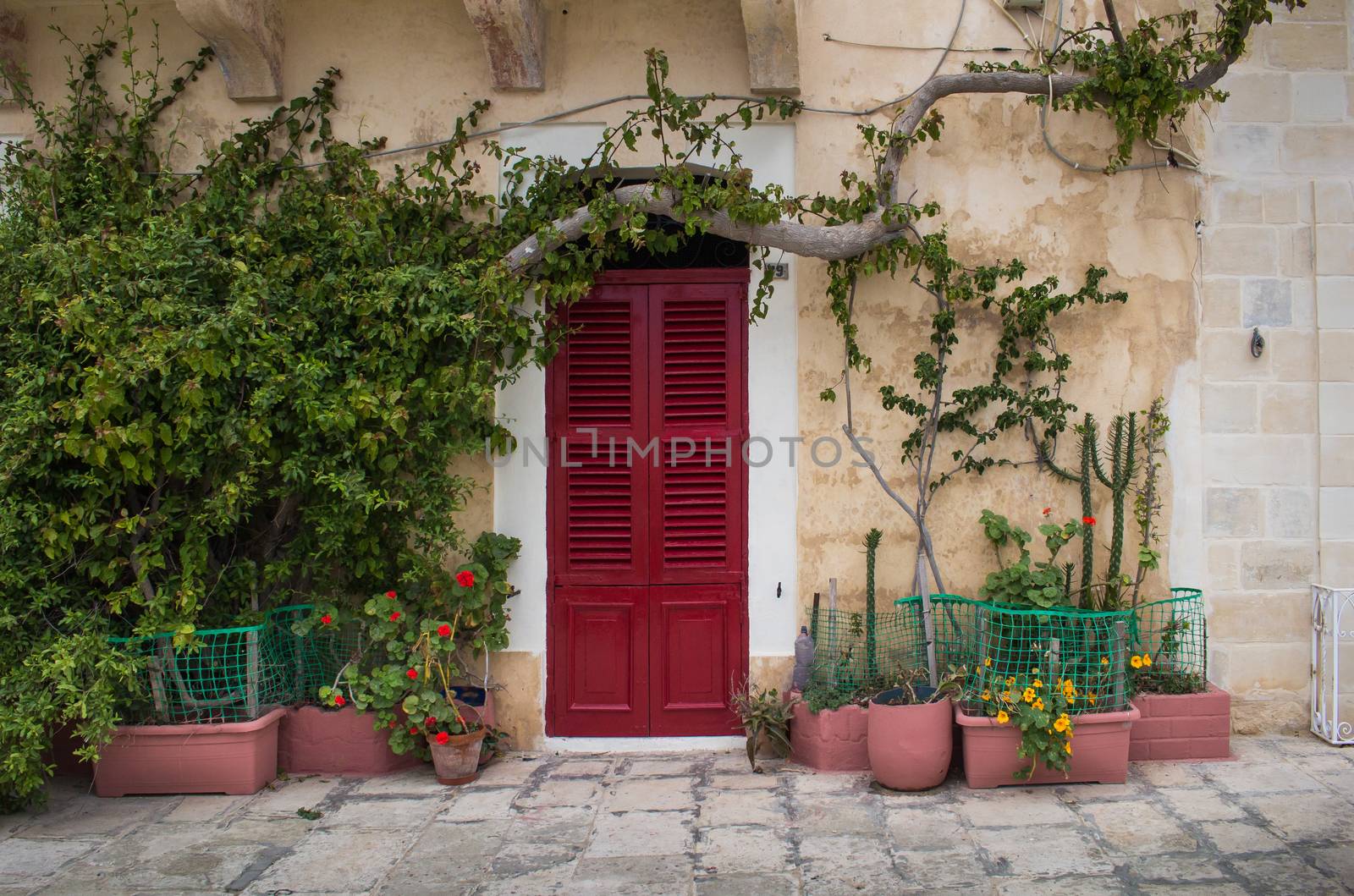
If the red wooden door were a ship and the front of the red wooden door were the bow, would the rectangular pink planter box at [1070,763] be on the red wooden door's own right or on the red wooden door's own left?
on the red wooden door's own left

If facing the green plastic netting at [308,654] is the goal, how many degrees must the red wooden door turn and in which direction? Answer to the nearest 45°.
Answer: approximately 90° to its right

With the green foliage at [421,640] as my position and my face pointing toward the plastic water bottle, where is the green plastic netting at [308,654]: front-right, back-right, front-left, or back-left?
back-left

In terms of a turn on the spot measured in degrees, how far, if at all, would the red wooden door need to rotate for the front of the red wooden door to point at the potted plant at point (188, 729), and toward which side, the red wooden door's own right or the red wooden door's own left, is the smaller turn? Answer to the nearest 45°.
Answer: approximately 90° to the red wooden door's own right

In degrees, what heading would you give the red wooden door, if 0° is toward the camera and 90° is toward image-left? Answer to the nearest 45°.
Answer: approximately 0°

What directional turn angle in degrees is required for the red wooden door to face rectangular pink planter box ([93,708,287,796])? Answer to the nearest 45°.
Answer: approximately 90° to its right

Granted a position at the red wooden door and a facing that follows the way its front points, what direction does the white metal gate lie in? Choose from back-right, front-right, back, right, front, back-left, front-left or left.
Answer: left

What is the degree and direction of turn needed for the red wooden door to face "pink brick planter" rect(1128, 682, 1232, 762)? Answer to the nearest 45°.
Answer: approximately 90° to its left

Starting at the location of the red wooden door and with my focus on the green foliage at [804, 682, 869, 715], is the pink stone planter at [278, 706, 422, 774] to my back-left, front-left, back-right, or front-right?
back-right

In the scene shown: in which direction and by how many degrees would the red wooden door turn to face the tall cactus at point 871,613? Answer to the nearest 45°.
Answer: approximately 90° to its left

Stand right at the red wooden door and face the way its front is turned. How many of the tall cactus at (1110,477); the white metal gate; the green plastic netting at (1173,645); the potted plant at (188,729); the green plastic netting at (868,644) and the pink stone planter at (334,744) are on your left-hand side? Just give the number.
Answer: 4

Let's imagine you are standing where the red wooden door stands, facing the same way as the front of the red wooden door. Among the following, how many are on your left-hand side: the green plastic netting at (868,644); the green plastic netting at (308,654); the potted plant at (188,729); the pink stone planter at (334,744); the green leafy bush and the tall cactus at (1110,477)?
2

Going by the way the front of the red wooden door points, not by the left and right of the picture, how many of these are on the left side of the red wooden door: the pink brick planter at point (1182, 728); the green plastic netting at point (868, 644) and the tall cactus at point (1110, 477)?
3

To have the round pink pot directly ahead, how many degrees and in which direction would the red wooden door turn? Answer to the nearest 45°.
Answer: approximately 45° to its left
